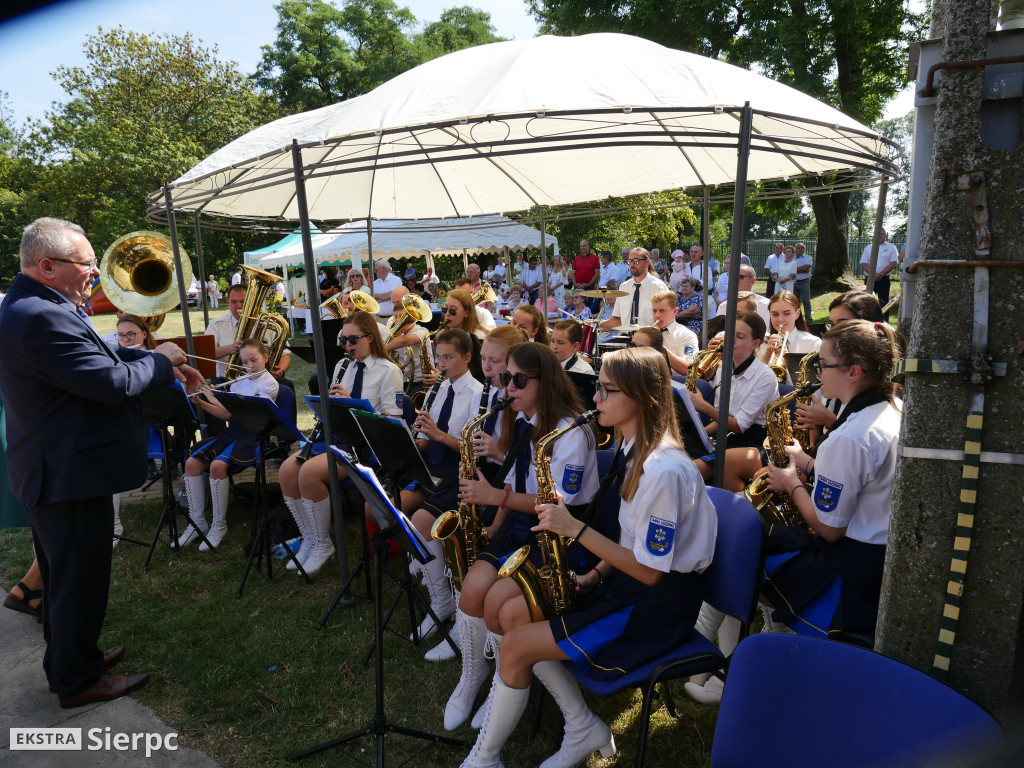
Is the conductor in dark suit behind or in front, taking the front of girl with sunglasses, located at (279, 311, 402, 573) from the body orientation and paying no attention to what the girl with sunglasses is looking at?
in front

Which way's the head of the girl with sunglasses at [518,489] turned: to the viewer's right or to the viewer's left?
to the viewer's left

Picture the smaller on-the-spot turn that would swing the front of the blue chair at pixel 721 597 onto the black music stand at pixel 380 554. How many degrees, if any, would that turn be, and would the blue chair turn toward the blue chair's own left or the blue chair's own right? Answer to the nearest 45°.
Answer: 0° — it already faces it

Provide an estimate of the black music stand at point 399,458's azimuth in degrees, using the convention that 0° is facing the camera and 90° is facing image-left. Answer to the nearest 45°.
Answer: approximately 225°

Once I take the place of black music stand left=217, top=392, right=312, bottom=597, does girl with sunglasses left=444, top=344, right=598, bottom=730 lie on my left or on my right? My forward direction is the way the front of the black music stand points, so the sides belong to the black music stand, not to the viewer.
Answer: on my right

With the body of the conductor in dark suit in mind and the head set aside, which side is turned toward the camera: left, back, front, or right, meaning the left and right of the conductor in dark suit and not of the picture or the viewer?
right

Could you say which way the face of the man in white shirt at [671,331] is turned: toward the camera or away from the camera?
toward the camera

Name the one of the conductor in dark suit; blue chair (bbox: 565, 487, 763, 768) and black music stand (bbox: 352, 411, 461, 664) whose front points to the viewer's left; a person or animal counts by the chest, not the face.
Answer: the blue chair

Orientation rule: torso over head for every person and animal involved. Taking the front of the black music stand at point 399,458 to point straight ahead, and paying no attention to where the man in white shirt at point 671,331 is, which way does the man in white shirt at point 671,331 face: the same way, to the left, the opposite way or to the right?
the opposite way

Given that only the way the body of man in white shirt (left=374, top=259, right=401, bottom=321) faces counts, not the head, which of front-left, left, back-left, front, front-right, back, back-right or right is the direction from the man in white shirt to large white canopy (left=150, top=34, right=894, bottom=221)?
front-left

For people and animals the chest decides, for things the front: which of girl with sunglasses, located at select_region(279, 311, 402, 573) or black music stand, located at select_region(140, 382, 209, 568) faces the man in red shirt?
the black music stand

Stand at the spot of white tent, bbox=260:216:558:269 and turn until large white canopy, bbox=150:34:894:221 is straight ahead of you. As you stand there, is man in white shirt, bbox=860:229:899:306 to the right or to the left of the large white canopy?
left

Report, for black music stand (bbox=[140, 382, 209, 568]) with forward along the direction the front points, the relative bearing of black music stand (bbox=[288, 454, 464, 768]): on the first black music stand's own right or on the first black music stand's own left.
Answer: on the first black music stand's own right

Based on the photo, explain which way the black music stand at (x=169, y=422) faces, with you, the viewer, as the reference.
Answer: facing away from the viewer and to the right of the viewer

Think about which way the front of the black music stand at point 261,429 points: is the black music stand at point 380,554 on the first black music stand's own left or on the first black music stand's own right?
on the first black music stand's own right

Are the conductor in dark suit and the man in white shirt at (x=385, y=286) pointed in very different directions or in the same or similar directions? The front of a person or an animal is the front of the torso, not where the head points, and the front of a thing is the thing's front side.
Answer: very different directions

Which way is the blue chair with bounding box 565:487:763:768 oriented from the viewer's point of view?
to the viewer's left
